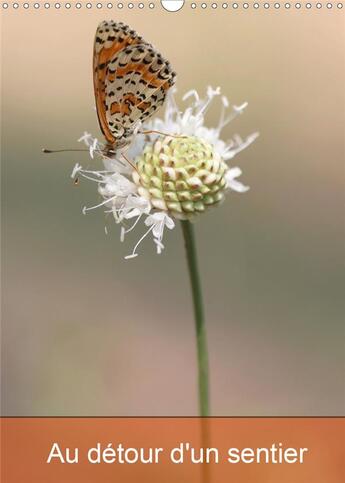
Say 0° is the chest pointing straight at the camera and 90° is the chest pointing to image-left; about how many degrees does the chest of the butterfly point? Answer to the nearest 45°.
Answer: approximately 90°
